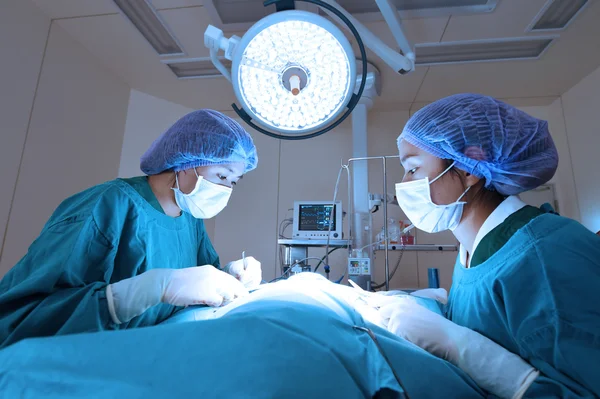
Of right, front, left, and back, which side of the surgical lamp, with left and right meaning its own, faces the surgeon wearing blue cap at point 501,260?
left

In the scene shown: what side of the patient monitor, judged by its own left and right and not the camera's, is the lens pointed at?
front

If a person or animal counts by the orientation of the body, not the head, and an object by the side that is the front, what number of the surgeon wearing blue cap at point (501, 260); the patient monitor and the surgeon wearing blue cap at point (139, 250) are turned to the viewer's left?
1

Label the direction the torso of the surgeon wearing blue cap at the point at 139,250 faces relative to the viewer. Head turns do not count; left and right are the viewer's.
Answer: facing the viewer and to the right of the viewer

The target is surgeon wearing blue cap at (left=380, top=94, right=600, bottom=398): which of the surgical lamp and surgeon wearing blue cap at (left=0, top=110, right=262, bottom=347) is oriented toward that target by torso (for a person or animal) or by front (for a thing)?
surgeon wearing blue cap at (left=0, top=110, right=262, bottom=347)

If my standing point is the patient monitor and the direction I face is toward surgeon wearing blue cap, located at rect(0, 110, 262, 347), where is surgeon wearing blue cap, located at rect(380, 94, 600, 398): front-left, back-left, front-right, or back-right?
front-left

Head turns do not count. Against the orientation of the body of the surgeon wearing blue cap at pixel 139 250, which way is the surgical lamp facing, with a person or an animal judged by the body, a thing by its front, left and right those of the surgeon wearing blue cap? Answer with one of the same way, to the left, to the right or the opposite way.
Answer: to the right

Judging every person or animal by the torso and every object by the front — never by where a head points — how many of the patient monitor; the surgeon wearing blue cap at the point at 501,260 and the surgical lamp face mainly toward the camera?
2

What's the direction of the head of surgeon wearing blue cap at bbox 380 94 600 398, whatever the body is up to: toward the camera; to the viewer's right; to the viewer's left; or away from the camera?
to the viewer's left

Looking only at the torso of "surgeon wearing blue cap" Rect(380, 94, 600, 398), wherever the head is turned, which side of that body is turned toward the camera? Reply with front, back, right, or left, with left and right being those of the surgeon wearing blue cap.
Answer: left

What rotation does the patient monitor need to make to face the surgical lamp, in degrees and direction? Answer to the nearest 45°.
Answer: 0° — it already faces it

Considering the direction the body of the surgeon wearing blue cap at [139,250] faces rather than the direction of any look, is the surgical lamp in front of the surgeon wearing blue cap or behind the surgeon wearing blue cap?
in front

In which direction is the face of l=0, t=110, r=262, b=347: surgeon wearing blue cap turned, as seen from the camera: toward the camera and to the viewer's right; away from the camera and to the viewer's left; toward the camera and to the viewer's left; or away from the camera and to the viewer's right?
toward the camera and to the viewer's right

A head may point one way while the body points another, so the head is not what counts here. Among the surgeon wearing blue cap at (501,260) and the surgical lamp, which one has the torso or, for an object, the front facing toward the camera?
the surgical lamp

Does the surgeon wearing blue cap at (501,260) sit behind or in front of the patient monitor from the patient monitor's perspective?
in front

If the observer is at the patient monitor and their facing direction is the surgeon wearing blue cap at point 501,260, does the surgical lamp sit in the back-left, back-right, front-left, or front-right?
front-right
